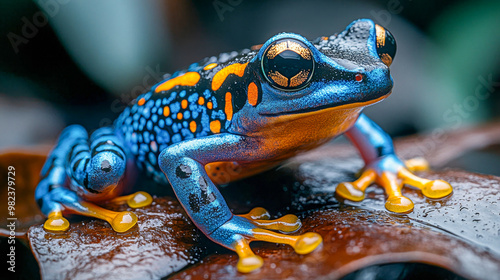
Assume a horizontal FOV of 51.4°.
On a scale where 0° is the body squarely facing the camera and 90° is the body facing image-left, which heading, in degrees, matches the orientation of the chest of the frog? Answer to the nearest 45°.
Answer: approximately 315°
